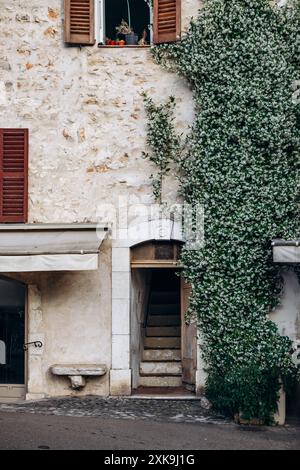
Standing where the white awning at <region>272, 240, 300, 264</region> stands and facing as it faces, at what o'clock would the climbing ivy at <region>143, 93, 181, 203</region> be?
The climbing ivy is roughly at 4 o'clock from the white awning.

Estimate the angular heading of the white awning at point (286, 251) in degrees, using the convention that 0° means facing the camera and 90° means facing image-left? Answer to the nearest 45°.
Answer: approximately 0°
